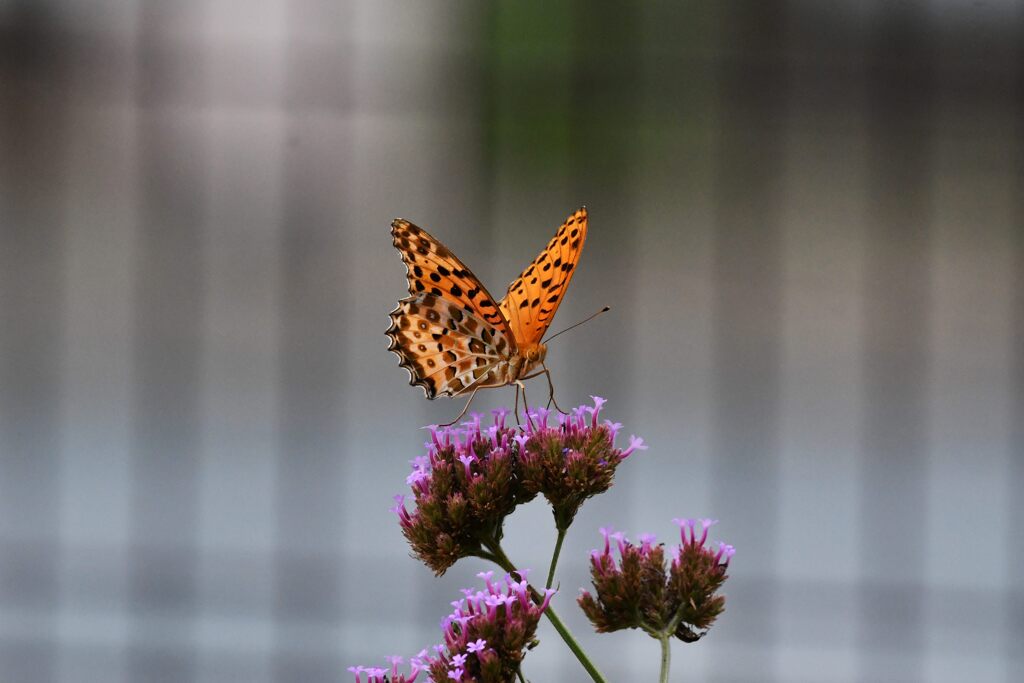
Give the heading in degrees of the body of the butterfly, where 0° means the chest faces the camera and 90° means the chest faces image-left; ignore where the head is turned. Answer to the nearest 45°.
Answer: approximately 315°
